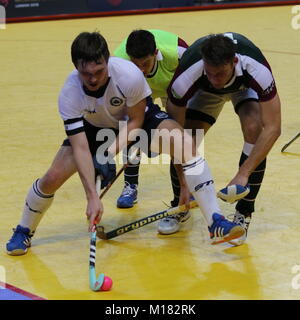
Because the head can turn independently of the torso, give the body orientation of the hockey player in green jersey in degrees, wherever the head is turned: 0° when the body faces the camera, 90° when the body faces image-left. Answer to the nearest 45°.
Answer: approximately 45°
